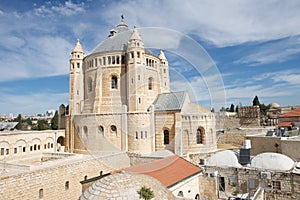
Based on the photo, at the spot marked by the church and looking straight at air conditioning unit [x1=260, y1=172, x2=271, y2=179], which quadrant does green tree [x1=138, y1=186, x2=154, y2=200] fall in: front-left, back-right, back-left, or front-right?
front-right

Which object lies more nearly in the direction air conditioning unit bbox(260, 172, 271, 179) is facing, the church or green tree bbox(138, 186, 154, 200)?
the green tree

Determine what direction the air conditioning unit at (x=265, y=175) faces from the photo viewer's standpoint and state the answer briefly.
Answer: facing the viewer

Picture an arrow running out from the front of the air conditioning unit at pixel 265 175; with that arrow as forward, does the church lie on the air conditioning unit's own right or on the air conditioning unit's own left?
on the air conditioning unit's own right

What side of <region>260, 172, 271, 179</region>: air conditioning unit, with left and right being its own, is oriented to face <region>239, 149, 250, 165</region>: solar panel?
back

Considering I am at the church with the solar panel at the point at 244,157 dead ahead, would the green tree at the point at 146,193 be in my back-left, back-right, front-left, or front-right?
front-right

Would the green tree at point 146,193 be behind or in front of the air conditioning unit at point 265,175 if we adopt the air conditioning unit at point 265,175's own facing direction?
in front

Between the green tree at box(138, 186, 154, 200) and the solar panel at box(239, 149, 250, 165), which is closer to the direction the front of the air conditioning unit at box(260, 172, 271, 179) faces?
the green tree
